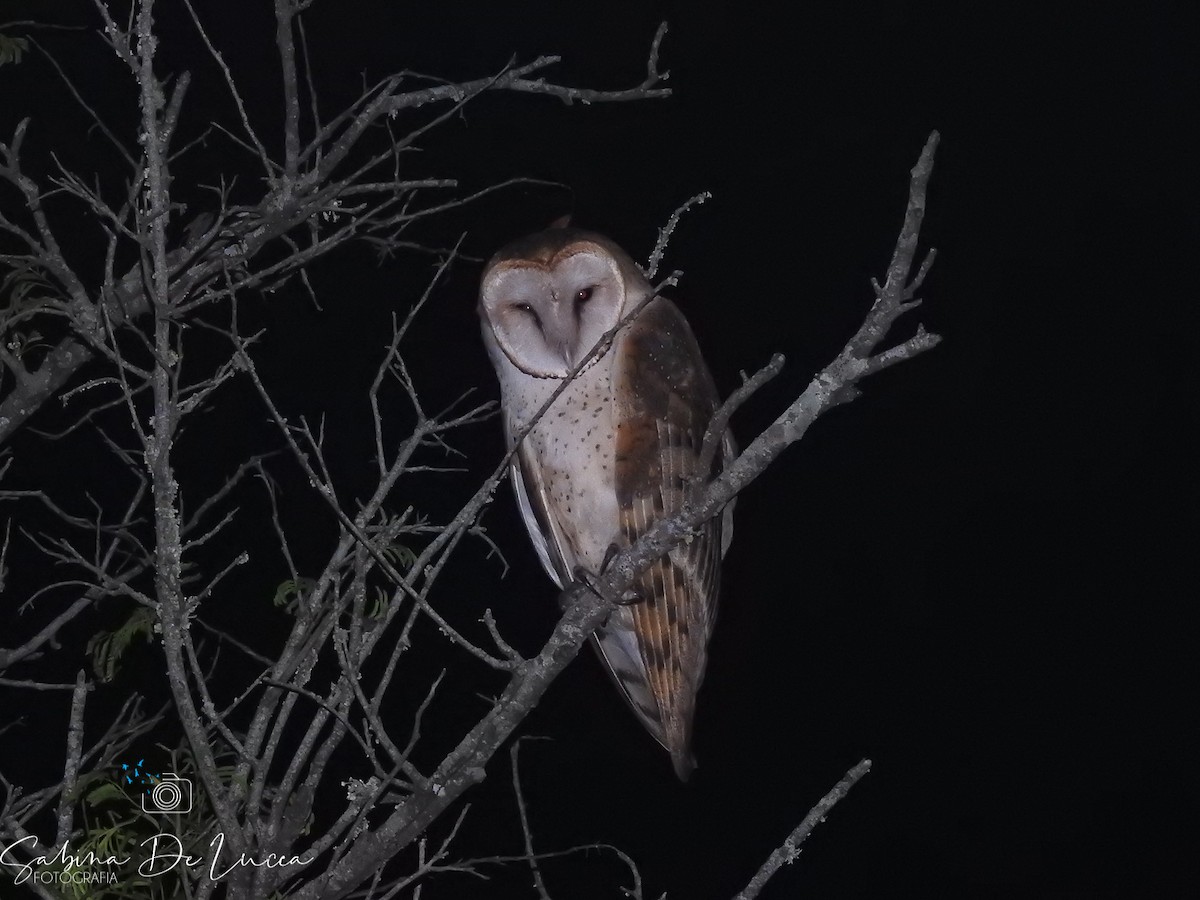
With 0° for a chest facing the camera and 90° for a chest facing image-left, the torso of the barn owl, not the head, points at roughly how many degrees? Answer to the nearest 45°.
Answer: approximately 45°
